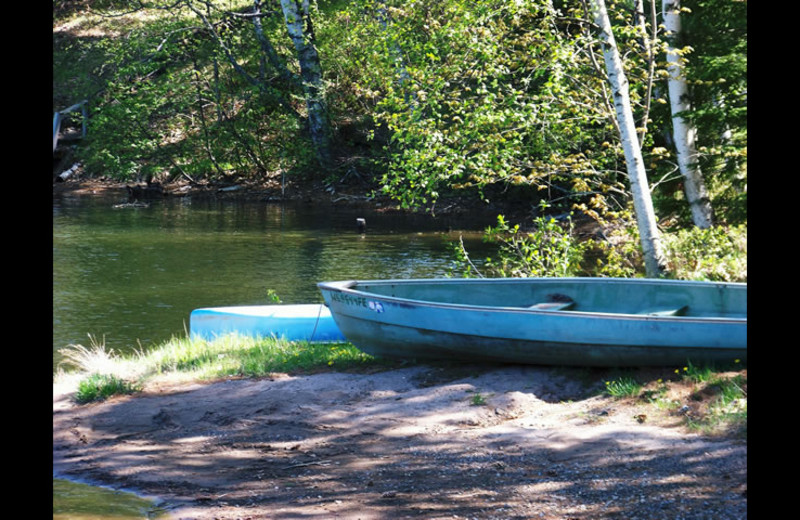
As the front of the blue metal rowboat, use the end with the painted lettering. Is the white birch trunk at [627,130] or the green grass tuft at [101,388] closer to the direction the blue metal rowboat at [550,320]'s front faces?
the green grass tuft

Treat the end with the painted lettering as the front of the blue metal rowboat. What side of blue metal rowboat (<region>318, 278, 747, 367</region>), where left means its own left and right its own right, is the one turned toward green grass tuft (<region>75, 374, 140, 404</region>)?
front

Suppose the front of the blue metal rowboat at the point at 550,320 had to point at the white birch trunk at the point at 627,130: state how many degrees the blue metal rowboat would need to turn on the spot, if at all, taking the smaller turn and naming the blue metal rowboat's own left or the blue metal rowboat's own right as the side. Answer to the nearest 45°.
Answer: approximately 90° to the blue metal rowboat's own right

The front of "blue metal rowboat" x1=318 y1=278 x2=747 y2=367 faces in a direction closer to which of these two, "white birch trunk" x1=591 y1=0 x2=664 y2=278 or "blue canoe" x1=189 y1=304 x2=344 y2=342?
the blue canoe

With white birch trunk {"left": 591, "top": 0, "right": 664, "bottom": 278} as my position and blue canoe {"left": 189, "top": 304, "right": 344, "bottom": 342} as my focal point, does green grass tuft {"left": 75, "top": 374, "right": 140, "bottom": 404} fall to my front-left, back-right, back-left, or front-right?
front-left

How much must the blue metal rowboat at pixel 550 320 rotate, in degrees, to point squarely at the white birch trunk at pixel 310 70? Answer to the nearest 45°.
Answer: approximately 90° to its right

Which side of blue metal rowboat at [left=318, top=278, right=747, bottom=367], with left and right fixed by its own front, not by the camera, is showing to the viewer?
left

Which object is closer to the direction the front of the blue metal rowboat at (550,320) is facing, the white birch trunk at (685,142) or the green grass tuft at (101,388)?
the green grass tuft

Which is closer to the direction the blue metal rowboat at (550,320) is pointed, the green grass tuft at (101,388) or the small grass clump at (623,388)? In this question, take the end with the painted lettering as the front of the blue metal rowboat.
the green grass tuft

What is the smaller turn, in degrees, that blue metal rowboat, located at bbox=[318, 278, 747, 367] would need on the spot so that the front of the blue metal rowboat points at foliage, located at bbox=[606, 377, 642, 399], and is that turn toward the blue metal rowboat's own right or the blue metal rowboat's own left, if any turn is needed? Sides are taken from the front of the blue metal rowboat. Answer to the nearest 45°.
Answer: approximately 135° to the blue metal rowboat's own left
